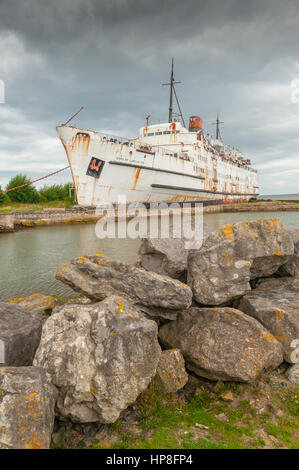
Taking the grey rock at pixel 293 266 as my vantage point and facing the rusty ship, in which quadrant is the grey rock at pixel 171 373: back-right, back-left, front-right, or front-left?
back-left

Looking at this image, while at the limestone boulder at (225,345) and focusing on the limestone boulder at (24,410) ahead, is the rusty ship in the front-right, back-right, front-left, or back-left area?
back-right

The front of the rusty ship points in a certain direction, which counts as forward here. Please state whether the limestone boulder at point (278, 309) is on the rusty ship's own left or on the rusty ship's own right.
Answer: on the rusty ship's own left

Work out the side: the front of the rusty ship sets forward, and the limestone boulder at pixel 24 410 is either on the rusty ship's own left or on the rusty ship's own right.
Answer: on the rusty ship's own left

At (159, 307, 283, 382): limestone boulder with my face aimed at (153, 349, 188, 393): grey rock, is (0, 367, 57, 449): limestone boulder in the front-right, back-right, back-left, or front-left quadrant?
front-left

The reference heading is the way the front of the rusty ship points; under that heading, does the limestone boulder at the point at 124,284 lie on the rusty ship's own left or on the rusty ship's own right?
on the rusty ship's own left

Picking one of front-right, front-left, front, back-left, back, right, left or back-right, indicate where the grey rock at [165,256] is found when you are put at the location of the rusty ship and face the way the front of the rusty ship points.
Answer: front-left

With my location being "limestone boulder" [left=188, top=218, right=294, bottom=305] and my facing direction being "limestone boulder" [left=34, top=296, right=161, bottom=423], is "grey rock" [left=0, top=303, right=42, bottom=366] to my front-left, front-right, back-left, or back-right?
front-right

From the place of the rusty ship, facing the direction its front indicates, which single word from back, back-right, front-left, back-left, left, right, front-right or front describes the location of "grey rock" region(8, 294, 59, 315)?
front-left

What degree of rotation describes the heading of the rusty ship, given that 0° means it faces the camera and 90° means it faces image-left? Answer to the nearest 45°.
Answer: approximately 45°

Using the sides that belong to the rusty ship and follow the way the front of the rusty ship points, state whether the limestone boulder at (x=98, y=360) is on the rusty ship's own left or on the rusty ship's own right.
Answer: on the rusty ship's own left

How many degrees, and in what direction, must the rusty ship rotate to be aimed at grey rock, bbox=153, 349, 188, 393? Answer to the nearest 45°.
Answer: approximately 45° to its left
